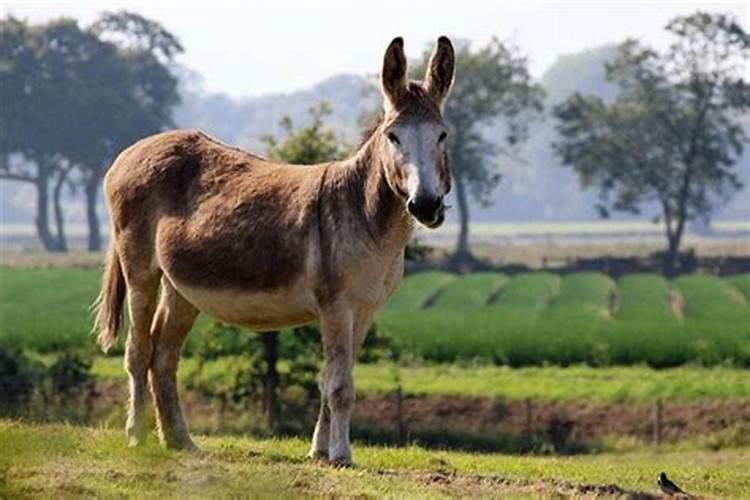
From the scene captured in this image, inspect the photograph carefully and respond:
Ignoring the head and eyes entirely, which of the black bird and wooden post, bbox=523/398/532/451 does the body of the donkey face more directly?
the black bird

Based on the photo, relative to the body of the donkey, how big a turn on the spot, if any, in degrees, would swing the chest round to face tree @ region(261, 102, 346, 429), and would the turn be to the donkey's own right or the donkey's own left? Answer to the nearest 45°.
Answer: approximately 135° to the donkey's own left

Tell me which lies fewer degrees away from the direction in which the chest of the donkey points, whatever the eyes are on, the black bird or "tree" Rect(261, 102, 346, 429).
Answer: the black bird
